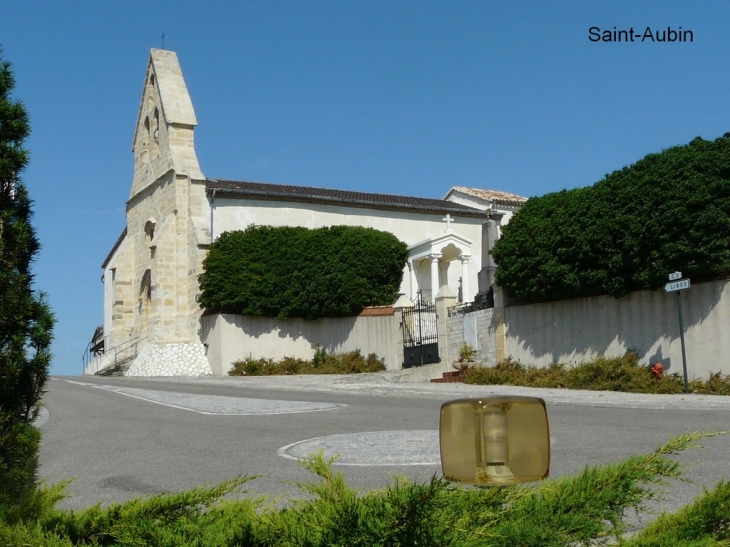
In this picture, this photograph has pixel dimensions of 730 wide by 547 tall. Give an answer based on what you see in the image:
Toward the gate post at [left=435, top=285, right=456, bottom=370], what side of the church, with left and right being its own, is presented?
left

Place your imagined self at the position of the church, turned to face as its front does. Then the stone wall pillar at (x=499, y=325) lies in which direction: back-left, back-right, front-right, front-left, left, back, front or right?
left

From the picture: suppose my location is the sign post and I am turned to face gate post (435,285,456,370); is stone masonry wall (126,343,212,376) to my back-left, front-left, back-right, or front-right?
front-left

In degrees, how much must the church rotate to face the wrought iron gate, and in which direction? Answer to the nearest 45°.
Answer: approximately 90° to its left

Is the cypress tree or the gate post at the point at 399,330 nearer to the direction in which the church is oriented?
the cypress tree

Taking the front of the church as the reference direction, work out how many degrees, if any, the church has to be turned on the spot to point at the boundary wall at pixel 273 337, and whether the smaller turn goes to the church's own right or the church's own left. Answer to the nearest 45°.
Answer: approximately 90° to the church's own left

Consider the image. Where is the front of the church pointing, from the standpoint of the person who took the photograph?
facing the viewer and to the left of the viewer

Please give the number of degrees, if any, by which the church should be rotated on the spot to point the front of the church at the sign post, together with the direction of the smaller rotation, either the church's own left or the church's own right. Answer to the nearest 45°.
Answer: approximately 90° to the church's own left

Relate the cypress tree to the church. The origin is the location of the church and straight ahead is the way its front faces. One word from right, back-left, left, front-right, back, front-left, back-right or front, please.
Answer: front-left

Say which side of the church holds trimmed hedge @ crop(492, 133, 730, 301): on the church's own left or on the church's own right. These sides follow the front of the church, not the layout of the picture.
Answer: on the church's own left

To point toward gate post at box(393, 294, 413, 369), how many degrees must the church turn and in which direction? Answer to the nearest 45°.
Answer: approximately 90° to its left
